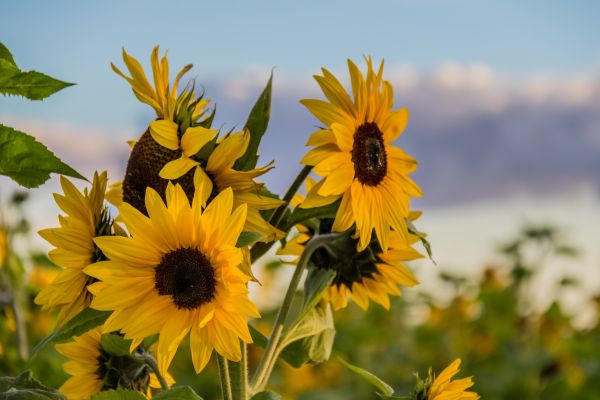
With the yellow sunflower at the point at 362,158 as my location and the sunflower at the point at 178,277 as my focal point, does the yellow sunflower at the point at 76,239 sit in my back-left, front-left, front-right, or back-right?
front-right

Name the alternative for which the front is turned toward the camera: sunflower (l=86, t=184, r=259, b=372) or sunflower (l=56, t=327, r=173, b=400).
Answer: sunflower (l=86, t=184, r=259, b=372)

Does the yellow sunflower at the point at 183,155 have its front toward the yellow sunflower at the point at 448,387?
no

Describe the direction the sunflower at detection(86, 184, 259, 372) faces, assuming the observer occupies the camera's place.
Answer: facing the viewer

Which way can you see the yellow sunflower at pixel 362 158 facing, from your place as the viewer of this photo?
facing the viewer and to the right of the viewer

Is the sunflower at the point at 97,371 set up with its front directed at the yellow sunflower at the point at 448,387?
no

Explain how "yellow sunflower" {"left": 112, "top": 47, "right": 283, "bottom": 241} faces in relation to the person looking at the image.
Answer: facing the viewer and to the left of the viewer
